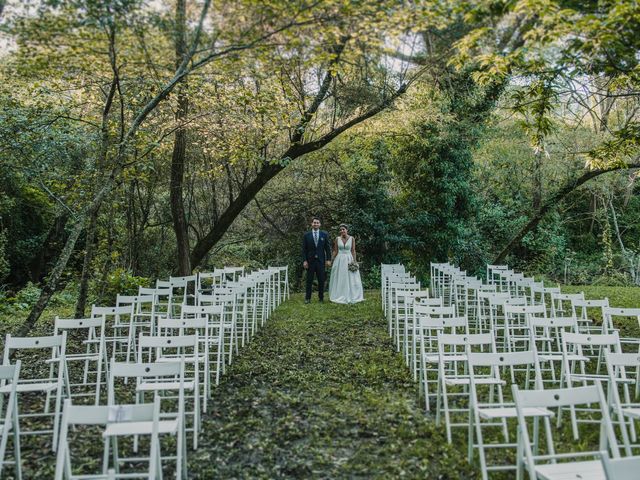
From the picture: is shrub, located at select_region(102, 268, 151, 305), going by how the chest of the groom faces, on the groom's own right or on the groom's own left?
on the groom's own right

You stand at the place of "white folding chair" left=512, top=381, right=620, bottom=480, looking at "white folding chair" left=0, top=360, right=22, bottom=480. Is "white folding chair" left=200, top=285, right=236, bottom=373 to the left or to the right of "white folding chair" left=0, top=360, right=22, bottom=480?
right

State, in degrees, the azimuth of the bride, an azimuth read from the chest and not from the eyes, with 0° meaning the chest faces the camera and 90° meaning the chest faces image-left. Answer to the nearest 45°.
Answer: approximately 0°

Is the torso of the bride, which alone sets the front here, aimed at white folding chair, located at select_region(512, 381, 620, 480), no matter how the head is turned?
yes

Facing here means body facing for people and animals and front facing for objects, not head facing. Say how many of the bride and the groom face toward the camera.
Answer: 2

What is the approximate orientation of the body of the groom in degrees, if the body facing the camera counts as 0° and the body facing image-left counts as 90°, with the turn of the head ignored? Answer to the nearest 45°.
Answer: approximately 0°

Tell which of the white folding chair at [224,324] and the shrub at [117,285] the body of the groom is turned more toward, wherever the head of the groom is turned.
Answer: the white folding chair

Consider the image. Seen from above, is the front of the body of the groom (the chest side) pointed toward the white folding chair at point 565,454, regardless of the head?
yes

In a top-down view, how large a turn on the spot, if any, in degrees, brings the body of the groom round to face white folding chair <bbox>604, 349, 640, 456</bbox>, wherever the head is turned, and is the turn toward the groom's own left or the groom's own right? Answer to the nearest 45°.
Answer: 0° — they already face it

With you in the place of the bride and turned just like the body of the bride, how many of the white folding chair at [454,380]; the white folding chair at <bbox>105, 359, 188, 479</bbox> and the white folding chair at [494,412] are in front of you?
3
